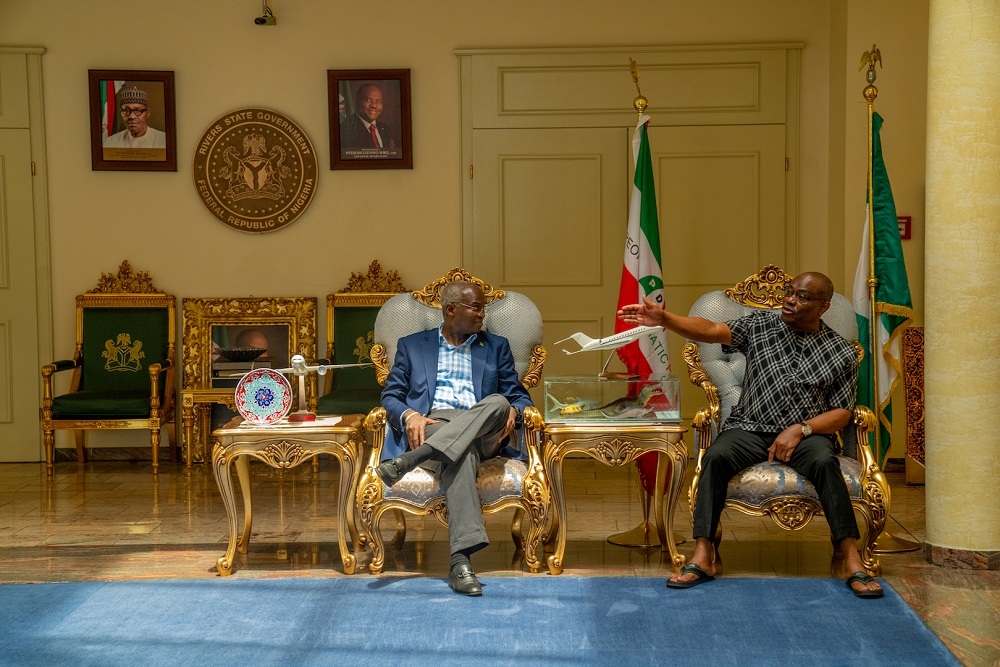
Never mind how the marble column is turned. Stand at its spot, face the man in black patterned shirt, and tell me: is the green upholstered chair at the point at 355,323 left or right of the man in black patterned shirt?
right

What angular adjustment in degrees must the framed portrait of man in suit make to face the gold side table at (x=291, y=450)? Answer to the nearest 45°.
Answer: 0° — it already faces it

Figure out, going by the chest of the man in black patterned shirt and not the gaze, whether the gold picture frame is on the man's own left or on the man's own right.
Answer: on the man's own right

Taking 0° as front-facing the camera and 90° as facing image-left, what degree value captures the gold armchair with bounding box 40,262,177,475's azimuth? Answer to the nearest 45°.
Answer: approximately 0°

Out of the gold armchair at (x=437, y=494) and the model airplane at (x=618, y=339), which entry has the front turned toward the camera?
the gold armchair

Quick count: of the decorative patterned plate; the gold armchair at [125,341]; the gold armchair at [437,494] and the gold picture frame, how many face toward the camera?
4

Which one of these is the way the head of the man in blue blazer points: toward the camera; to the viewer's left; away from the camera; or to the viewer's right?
to the viewer's right

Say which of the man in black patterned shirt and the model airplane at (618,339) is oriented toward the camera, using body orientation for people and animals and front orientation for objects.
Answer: the man in black patterned shirt

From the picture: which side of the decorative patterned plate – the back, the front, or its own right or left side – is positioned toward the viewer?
front

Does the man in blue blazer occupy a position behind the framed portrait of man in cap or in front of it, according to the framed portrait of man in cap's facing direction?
in front

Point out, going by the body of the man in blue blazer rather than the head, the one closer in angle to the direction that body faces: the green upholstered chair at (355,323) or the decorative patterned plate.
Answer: the decorative patterned plate

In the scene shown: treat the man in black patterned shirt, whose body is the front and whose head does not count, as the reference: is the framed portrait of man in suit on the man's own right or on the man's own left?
on the man's own right

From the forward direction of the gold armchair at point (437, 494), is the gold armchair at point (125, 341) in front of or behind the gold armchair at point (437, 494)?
behind

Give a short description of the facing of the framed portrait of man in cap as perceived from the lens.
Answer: facing the viewer
